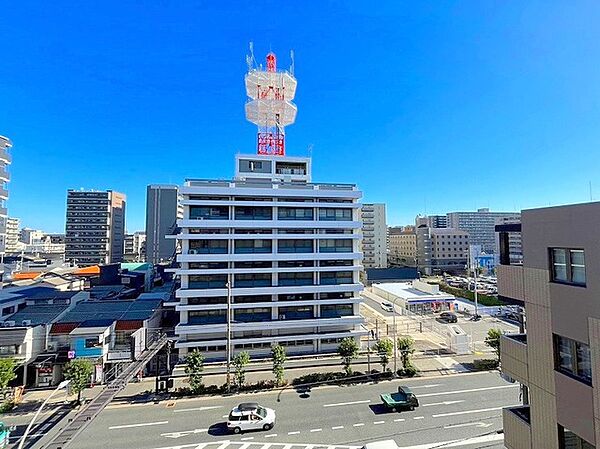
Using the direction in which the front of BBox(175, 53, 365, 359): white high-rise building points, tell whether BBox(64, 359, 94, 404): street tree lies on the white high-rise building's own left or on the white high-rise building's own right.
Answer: on the white high-rise building's own right

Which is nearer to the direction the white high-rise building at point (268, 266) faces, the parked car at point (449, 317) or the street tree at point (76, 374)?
the street tree

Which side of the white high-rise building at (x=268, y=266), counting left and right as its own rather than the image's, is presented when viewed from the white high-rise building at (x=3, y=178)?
right

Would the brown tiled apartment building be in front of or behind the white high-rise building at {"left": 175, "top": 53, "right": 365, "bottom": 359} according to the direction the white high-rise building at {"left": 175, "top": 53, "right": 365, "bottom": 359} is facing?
in front

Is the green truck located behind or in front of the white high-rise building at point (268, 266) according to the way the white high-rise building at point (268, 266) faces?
in front

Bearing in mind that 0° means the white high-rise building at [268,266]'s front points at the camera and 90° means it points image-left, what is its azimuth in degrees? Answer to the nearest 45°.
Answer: approximately 0°

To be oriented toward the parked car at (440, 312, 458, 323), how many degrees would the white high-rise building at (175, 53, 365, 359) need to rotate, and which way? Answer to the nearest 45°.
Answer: approximately 135° to its left

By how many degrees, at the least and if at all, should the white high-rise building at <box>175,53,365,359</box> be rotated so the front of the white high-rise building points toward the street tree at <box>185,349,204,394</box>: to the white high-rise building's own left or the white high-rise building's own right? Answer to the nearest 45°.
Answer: approximately 45° to the white high-rise building's own right

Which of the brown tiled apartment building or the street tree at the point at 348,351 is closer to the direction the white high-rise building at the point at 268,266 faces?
the brown tiled apartment building

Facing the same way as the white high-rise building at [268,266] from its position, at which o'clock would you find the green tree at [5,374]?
The green tree is roughly at 2 o'clock from the white high-rise building.

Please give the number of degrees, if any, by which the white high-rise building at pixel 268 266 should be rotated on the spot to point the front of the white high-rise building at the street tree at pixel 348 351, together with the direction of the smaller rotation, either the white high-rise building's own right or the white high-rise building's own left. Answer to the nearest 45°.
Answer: approximately 45° to the white high-rise building's own left

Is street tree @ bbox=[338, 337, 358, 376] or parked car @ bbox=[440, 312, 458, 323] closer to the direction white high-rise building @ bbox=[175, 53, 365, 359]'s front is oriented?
the street tree
